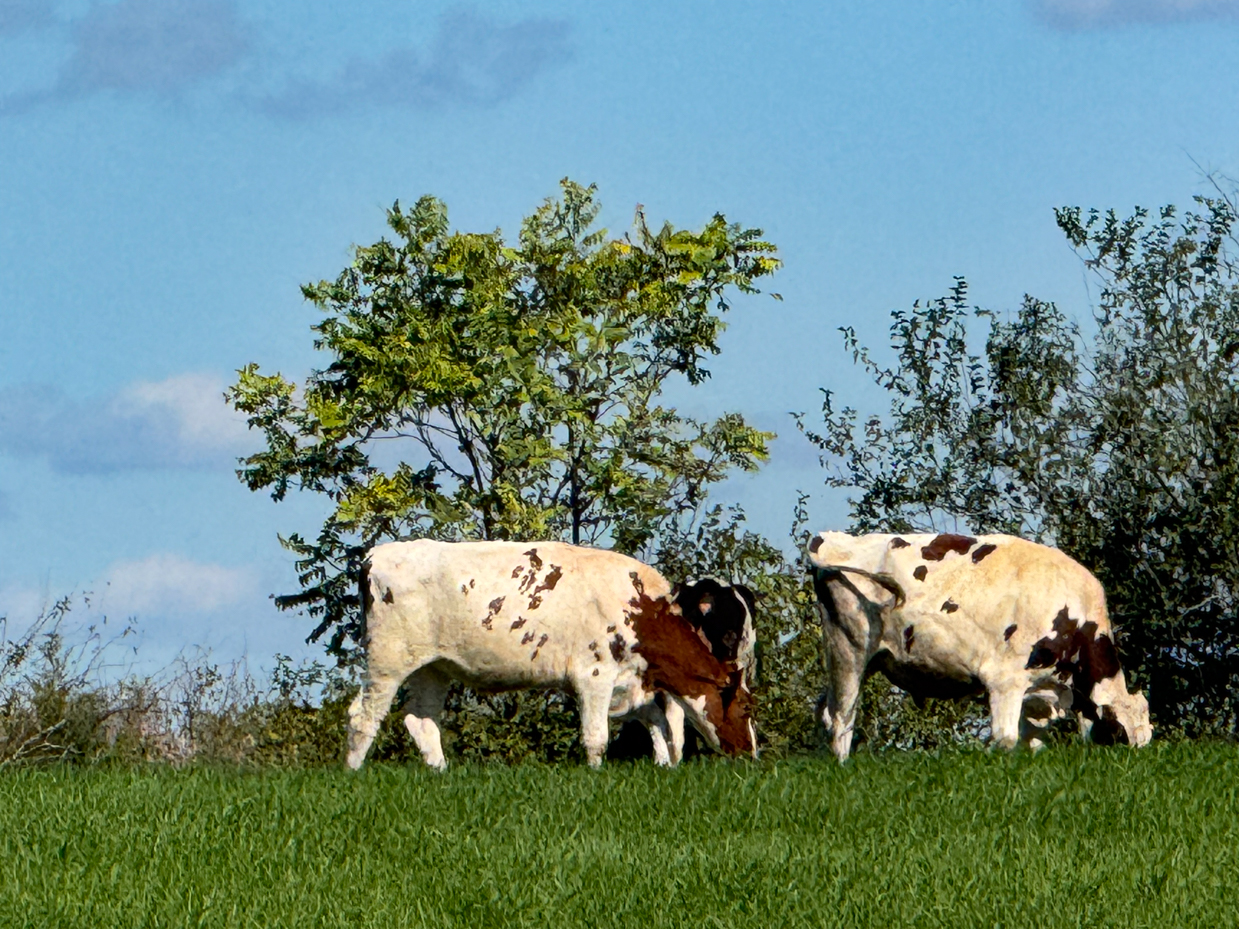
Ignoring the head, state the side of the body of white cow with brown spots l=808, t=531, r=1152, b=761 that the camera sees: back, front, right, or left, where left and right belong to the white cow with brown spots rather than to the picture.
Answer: right
